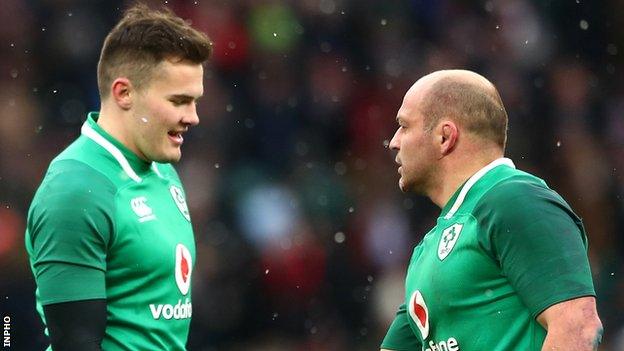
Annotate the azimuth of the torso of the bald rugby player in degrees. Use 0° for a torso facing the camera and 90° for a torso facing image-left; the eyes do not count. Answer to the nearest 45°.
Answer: approximately 45°
